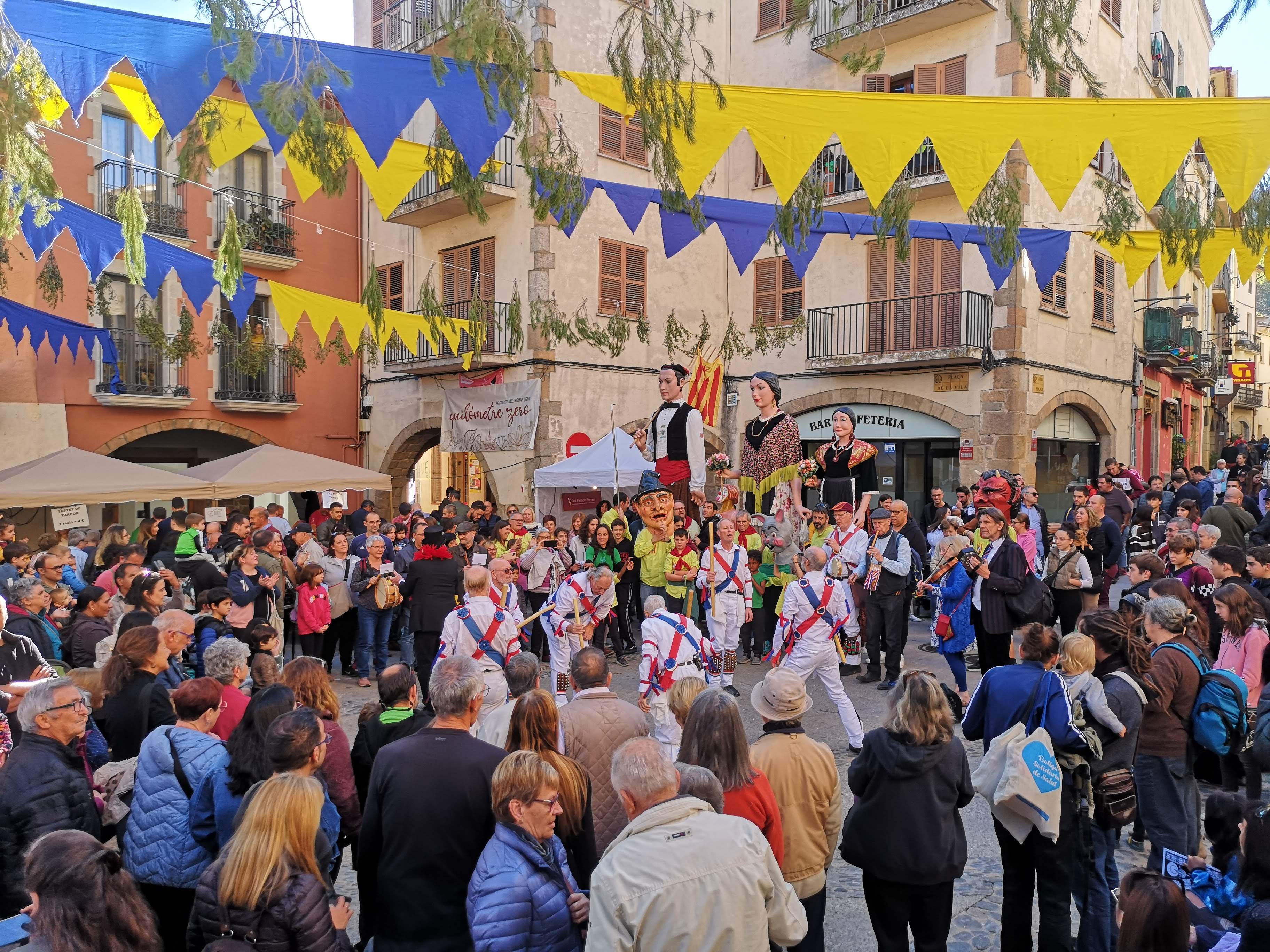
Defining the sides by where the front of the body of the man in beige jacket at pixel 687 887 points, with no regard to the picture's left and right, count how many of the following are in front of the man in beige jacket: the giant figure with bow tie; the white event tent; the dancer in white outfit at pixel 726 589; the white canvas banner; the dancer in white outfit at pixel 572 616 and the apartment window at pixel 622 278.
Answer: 6

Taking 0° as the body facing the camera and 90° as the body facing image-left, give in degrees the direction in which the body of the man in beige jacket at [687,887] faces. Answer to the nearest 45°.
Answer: approximately 180°

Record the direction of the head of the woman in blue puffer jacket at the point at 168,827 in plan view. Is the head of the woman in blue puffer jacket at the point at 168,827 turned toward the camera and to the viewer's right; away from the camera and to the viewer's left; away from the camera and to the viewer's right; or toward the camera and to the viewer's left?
away from the camera and to the viewer's right

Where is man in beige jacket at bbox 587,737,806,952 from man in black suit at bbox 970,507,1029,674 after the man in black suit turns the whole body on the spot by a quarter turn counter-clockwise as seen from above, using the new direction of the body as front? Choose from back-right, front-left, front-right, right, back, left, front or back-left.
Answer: front-right

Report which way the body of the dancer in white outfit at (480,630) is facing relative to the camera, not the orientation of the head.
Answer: away from the camera

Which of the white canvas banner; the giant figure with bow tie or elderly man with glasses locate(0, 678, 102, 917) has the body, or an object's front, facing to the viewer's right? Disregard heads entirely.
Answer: the elderly man with glasses

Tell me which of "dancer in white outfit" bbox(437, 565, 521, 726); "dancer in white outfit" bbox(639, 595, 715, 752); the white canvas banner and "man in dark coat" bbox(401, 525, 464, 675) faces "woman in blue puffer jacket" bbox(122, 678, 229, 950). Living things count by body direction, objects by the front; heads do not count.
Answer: the white canvas banner

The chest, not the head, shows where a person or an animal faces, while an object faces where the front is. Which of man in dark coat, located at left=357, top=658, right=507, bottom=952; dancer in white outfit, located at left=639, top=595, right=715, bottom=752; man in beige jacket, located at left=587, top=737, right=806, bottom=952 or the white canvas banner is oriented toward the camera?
the white canvas banner

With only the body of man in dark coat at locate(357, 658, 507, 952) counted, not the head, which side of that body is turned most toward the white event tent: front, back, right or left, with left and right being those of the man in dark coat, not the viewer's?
front

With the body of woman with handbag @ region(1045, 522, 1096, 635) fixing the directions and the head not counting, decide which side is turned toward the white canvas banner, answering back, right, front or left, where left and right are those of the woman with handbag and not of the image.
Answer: right

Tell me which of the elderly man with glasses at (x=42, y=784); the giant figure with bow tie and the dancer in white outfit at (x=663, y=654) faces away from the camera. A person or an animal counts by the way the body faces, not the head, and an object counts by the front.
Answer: the dancer in white outfit

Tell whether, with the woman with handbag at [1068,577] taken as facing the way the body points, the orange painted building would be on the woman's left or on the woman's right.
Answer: on the woman's right

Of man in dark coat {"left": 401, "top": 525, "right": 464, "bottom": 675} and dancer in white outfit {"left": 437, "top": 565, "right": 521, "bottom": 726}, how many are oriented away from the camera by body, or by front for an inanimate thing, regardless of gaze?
2

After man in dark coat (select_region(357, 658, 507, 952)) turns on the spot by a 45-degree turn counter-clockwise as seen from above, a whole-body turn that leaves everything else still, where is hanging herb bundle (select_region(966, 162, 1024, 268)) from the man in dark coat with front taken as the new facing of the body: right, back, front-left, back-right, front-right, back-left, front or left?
right

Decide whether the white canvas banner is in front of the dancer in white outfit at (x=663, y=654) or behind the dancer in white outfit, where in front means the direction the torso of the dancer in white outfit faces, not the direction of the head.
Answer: in front
